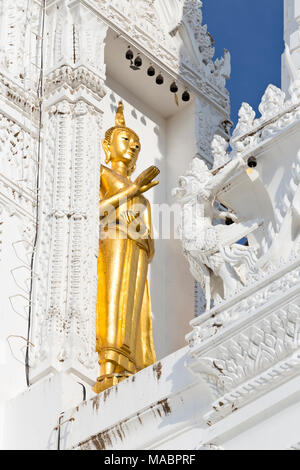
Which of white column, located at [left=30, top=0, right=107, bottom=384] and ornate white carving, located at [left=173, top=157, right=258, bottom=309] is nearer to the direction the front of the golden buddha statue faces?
the ornate white carving

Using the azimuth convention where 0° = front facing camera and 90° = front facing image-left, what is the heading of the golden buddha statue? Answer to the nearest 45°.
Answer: approximately 315°

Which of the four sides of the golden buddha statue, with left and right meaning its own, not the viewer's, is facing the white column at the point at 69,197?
right
